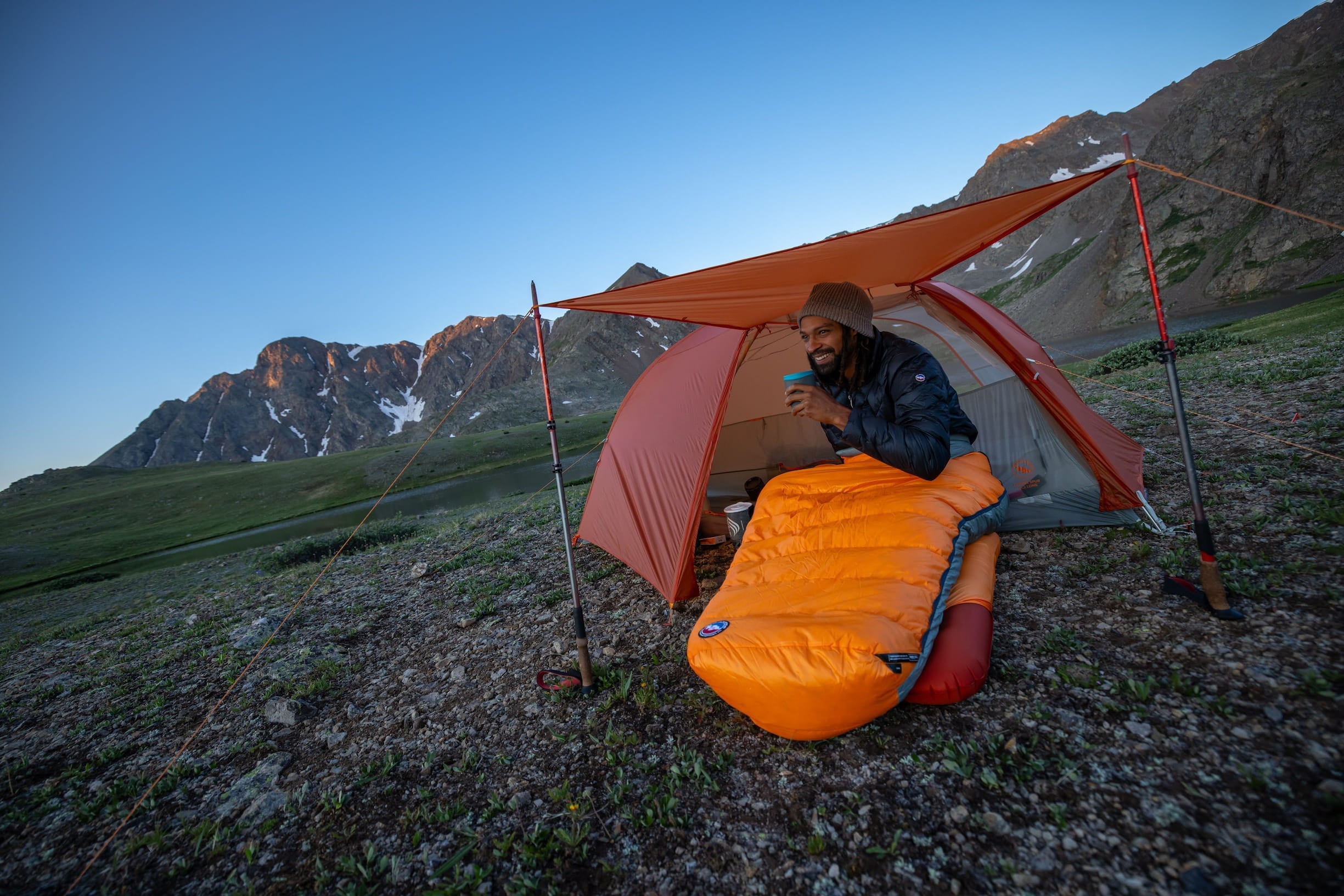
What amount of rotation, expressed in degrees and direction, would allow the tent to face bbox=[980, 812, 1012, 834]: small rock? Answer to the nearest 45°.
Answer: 0° — it already faces it

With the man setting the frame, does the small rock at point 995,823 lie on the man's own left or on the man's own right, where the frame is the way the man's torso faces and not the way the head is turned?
on the man's own left

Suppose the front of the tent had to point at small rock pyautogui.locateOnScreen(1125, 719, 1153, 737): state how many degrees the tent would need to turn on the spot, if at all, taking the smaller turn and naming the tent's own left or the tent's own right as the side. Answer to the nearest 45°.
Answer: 0° — it already faces it

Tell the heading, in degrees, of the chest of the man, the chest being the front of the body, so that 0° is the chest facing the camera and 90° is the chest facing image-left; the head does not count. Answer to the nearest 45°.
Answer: approximately 45°

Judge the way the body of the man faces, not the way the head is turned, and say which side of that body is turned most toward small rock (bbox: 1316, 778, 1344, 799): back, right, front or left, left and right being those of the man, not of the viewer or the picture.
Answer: left

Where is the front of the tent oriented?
toward the camera

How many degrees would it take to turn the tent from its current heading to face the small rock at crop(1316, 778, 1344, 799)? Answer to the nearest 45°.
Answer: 0° — it already faces it

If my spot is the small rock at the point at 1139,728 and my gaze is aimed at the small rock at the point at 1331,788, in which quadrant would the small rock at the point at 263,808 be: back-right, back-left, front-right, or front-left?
back-right

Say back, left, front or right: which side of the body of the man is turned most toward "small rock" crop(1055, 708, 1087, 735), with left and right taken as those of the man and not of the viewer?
left

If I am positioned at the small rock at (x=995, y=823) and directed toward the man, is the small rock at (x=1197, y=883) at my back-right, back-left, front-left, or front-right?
back-right

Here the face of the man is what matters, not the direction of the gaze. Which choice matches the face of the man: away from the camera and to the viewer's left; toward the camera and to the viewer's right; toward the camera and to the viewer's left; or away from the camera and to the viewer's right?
toward the camera and to the viewer's left
